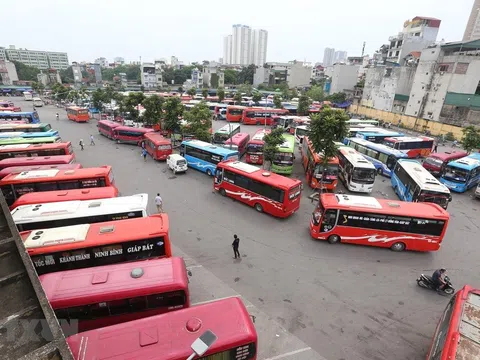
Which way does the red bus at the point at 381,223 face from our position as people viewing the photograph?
facing to the left of the viewer

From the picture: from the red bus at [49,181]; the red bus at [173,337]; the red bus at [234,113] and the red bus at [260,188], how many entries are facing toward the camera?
1

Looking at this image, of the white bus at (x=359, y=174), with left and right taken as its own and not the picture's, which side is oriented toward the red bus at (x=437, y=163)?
left

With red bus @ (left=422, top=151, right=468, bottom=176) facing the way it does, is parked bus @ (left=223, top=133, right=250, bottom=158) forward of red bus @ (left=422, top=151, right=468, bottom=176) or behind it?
forward

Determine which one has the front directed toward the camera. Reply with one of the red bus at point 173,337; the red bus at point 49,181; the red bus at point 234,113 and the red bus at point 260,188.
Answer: the red bus at point 234,113

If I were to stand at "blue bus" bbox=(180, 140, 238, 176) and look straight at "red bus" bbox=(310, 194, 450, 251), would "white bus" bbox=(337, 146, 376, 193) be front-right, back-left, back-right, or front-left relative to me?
front-left

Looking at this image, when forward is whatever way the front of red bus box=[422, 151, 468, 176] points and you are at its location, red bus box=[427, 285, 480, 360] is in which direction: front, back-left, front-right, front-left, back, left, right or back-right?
front-left

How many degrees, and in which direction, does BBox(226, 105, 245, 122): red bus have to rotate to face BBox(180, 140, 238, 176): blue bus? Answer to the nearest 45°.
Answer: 0° — it already faces it

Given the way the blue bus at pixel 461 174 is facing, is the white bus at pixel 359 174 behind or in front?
in front

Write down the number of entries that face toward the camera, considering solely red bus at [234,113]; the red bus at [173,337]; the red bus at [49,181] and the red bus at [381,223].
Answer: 1

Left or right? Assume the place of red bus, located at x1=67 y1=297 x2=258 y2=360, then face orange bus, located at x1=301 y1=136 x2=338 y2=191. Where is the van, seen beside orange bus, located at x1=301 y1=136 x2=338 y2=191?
left

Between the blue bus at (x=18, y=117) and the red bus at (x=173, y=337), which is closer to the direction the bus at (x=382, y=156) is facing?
the red bus

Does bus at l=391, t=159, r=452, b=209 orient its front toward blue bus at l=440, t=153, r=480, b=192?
no

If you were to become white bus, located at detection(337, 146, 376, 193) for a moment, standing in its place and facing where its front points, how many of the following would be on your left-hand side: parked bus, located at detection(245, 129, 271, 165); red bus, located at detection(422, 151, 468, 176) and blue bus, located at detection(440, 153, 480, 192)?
2

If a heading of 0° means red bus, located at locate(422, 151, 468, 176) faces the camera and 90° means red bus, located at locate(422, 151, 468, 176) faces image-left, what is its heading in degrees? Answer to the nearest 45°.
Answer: approximately 45°

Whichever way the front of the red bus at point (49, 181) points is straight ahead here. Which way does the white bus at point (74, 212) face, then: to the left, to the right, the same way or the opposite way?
the same way

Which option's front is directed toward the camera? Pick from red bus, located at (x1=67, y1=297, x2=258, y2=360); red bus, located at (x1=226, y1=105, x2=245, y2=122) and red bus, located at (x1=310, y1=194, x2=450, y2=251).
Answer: red bus, located at (x1=226, y1=105, x2=245, y2=122)
